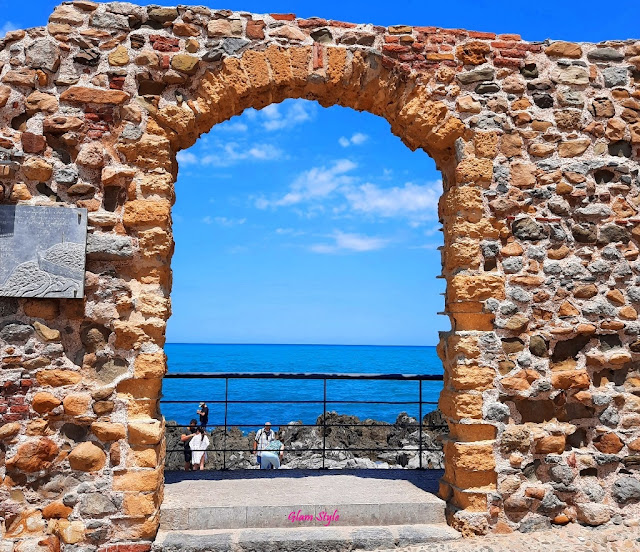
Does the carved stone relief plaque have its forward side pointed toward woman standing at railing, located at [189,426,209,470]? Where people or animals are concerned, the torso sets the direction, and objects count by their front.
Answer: no

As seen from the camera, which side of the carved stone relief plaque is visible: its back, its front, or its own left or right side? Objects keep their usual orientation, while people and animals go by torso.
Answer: front

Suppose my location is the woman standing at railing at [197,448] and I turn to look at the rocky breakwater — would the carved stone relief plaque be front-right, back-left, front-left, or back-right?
back-right

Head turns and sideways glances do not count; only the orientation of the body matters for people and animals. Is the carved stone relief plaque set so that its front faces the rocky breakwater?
no

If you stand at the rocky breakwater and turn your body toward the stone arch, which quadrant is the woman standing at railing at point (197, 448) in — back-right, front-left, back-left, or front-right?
front-right
